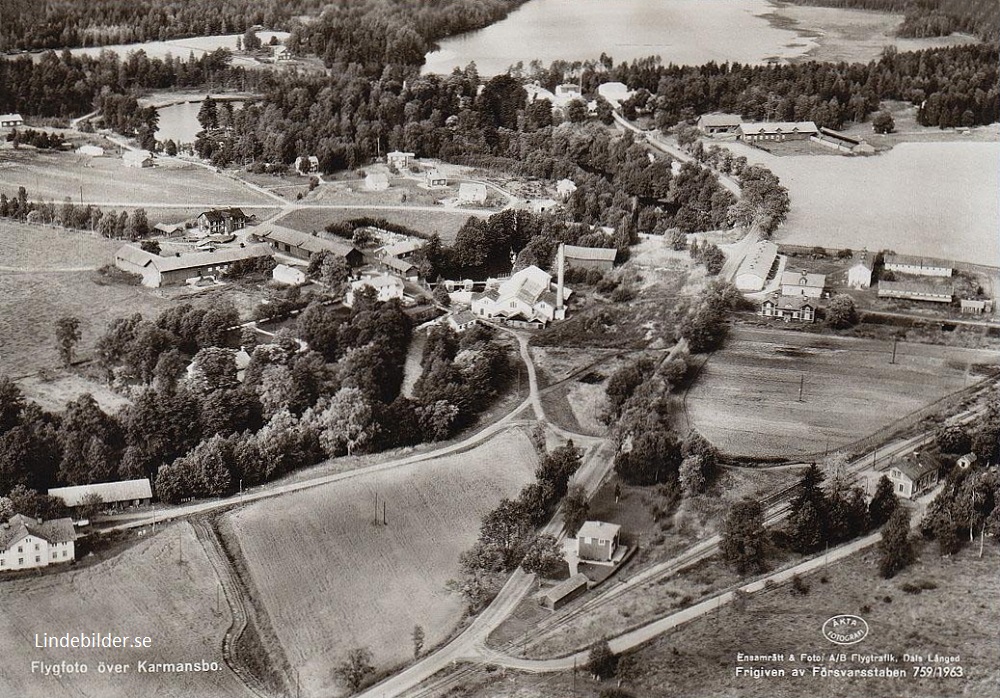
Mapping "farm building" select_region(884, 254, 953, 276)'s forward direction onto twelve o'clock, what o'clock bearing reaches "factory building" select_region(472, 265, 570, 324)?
"factory building" select_region(472, 265, 570, 324) is roughly at 2 o'clock from "farm building" select_region(884, 254, 953, 276).

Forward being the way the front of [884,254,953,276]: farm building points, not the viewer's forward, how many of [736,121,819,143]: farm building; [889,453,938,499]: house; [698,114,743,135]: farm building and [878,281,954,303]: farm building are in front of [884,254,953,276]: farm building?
2

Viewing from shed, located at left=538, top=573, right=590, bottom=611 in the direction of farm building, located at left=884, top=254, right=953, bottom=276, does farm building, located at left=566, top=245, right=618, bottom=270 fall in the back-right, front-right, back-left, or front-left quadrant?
front-left

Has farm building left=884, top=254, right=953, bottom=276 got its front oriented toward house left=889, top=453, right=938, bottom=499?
yes

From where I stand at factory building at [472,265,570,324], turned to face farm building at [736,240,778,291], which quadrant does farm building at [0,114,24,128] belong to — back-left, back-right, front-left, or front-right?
back-left

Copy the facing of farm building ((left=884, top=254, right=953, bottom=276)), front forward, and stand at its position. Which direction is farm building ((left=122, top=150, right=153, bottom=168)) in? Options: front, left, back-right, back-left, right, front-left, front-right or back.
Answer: right

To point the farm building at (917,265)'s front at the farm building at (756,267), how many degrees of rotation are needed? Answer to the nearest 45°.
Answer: approximately 45° to its right

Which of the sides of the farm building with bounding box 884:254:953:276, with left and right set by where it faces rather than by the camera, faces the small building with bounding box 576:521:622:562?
front

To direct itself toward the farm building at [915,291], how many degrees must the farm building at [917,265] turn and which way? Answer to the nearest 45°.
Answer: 0° — it already faces it

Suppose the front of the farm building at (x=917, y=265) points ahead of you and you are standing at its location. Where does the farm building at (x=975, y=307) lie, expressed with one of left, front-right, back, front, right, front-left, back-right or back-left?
front-left

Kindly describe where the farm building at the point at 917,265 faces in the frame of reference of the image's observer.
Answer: facing the viewer

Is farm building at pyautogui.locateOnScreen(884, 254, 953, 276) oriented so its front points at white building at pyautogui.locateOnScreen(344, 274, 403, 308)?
no

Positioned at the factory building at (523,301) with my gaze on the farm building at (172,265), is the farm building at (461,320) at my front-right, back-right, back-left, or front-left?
front-left

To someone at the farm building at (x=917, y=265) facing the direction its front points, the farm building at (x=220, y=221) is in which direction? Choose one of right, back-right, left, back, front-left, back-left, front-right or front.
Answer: right

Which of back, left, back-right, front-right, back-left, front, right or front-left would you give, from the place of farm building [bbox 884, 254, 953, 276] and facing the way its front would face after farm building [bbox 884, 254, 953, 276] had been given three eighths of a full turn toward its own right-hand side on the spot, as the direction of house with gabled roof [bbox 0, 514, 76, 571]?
left
